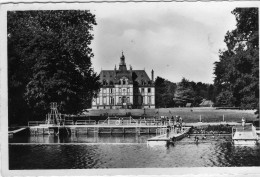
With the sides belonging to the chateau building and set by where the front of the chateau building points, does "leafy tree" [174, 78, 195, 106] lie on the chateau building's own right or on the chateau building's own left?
on the chateau building's own left

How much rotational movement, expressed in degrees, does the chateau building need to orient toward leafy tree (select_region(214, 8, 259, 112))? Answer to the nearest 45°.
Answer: approximately 45° to its left
